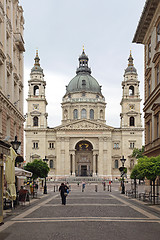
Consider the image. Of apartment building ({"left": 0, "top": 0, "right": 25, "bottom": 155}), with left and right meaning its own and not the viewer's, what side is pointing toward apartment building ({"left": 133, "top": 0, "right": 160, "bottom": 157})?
front

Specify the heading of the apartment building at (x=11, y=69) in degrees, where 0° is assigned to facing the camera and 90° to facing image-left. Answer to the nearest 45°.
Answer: approximately 270°

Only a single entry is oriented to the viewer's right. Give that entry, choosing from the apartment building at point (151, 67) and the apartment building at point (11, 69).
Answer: the apartment building at point (11, 69)

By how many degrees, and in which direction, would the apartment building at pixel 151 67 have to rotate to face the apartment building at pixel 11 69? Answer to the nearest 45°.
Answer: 0° — it already faces it

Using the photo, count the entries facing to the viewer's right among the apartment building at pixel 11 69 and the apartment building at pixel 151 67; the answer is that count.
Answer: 1

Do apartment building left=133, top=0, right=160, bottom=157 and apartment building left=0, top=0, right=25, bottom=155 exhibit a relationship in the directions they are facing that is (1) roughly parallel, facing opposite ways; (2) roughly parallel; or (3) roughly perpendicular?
roughly parallel, facing opposite ways

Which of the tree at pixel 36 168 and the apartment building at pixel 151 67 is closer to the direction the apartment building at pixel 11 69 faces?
the apartment building

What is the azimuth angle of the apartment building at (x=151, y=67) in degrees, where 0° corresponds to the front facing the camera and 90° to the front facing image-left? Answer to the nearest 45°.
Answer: approximately 90°

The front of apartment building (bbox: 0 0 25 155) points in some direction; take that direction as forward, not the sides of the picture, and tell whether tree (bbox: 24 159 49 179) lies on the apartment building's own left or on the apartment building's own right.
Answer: on the apartment building's own left
